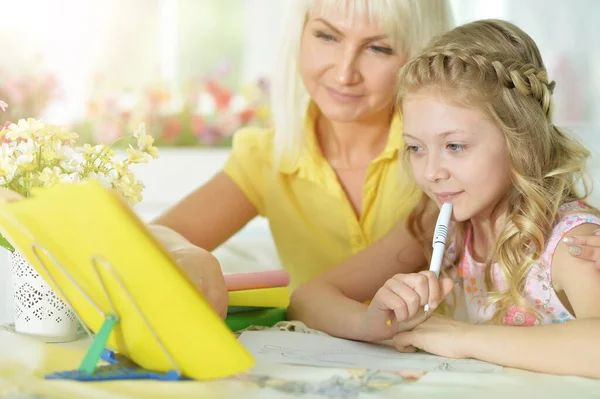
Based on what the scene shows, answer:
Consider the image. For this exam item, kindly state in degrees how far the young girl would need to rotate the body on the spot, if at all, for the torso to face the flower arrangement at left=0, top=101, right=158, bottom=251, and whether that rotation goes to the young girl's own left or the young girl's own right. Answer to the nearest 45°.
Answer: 0° — they already face it

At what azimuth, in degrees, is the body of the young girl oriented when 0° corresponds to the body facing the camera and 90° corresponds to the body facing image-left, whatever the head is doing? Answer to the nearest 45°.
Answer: approximately 45°

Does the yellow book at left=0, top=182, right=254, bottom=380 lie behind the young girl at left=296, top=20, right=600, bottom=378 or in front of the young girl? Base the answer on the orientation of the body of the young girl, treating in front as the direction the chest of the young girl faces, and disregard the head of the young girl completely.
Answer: in front

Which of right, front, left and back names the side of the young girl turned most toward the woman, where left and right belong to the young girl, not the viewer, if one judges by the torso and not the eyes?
right

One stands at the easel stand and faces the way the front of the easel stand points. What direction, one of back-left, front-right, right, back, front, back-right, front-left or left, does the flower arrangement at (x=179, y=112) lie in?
front-left

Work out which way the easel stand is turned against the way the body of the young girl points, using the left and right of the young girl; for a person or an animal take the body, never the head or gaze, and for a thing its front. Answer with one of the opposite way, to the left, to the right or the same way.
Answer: the opposite way

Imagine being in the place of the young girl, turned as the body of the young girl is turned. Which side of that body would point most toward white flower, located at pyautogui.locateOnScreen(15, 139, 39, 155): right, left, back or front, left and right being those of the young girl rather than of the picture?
front

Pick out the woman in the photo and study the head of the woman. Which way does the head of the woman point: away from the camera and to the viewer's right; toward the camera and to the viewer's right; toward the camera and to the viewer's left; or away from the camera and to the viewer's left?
toward the camera and to the viewer's left

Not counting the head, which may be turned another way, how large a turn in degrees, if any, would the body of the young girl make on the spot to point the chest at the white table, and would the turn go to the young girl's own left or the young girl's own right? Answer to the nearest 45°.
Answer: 0° — they already face it

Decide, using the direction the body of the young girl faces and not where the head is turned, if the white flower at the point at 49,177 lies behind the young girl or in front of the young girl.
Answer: in front

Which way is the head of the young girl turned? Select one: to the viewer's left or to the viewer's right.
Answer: to the viewer's left

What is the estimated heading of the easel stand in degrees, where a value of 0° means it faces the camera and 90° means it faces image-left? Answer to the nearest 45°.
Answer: approximately 225°
